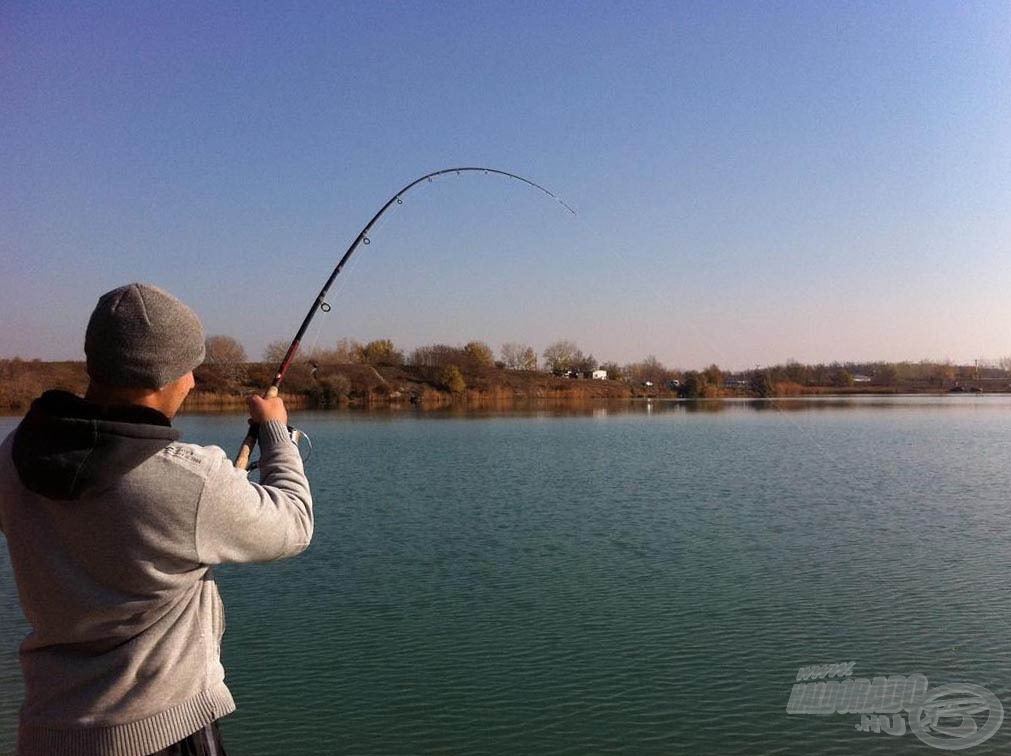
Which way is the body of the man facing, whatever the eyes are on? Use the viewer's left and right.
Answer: facing away from the viewer and to the right of the viewer

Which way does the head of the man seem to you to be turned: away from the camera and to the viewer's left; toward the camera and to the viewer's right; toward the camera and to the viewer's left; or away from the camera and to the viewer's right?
away from the camera and to the viewer's right
